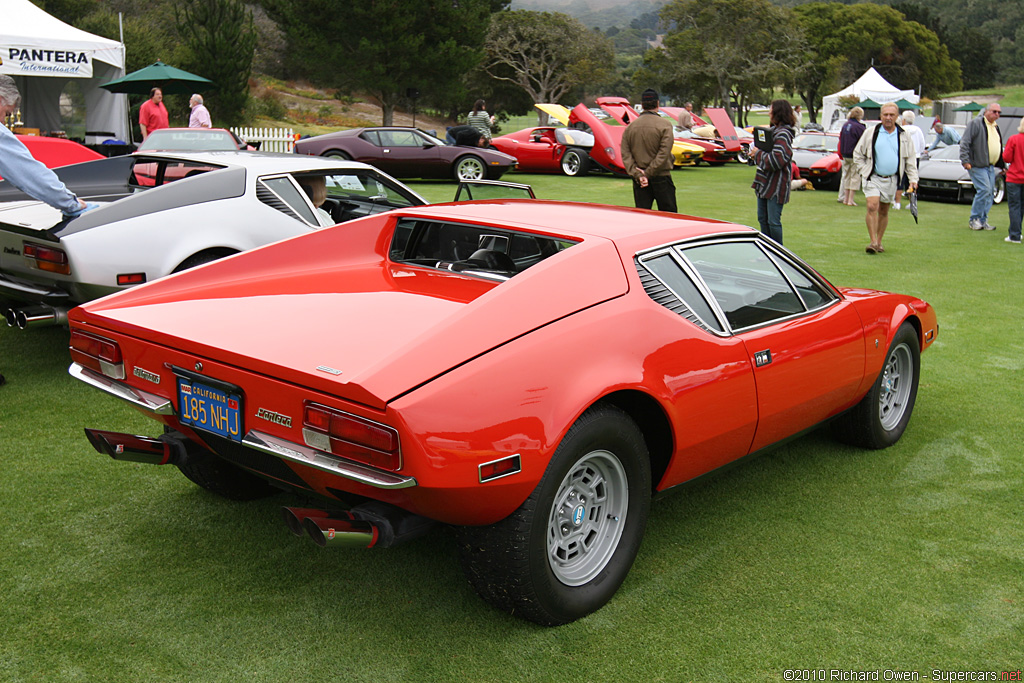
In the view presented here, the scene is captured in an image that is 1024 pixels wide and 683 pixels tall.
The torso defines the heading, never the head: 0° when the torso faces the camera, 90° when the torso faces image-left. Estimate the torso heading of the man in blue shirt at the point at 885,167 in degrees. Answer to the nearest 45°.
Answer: approximately 0°

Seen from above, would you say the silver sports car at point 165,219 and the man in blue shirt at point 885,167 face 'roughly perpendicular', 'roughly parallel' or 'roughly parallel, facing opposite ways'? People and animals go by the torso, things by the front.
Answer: roughly parallel, facing opposite ways

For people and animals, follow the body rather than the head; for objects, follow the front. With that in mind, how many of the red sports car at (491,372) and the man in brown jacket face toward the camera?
0

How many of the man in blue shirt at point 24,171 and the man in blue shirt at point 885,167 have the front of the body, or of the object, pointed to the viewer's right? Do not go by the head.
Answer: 1

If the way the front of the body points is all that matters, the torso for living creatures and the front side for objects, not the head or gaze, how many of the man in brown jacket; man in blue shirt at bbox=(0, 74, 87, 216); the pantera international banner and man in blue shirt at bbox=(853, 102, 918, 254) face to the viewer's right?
1

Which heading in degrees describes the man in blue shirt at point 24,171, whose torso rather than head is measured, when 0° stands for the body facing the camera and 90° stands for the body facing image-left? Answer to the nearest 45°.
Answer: approximately 270°

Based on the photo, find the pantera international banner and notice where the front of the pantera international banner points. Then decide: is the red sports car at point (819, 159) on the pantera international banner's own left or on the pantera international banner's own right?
on the pantera international banner's own left

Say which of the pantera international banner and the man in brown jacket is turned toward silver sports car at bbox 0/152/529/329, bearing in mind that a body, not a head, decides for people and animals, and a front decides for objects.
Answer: the pantera international banner

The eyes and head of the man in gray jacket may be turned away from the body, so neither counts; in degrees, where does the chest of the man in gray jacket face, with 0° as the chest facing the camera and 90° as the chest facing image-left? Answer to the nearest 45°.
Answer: approximately 315°

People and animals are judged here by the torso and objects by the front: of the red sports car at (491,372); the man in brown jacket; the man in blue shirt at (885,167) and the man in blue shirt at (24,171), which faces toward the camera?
the man in blue shirt at (885,167)

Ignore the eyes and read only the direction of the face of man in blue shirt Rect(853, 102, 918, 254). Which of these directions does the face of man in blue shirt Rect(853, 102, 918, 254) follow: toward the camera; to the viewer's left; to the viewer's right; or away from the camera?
toward the camera

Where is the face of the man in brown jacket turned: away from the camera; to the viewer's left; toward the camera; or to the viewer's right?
away from the camera

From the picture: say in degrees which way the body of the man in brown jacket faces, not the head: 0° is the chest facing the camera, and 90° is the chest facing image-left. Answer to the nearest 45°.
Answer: approximately 180°

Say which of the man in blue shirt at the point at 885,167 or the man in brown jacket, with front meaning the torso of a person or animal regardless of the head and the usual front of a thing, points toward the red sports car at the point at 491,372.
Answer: the man in blue shirt

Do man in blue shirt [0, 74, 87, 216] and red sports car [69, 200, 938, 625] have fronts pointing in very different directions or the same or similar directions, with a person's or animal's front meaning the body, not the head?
same or similar directions

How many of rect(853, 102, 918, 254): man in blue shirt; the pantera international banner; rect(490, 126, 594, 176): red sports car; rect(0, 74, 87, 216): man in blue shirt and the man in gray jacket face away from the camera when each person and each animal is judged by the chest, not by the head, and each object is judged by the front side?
0
